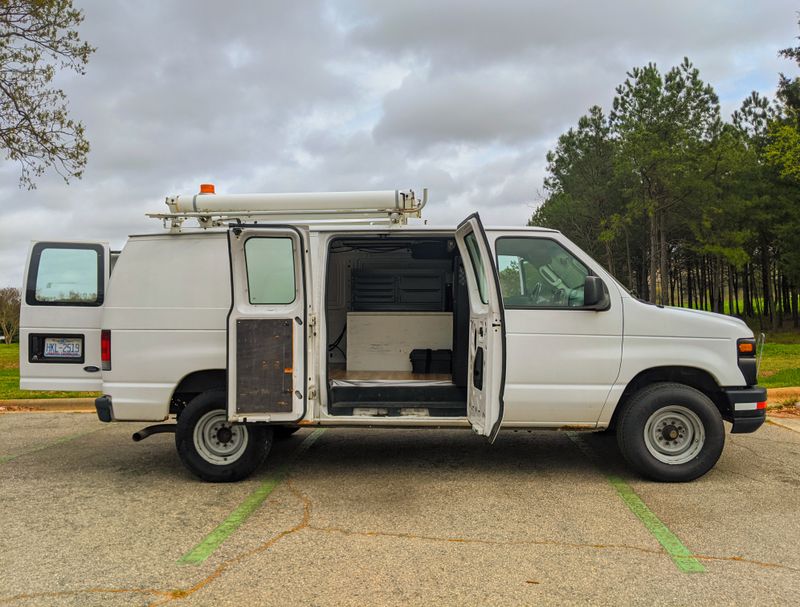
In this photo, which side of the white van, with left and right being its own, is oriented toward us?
right
